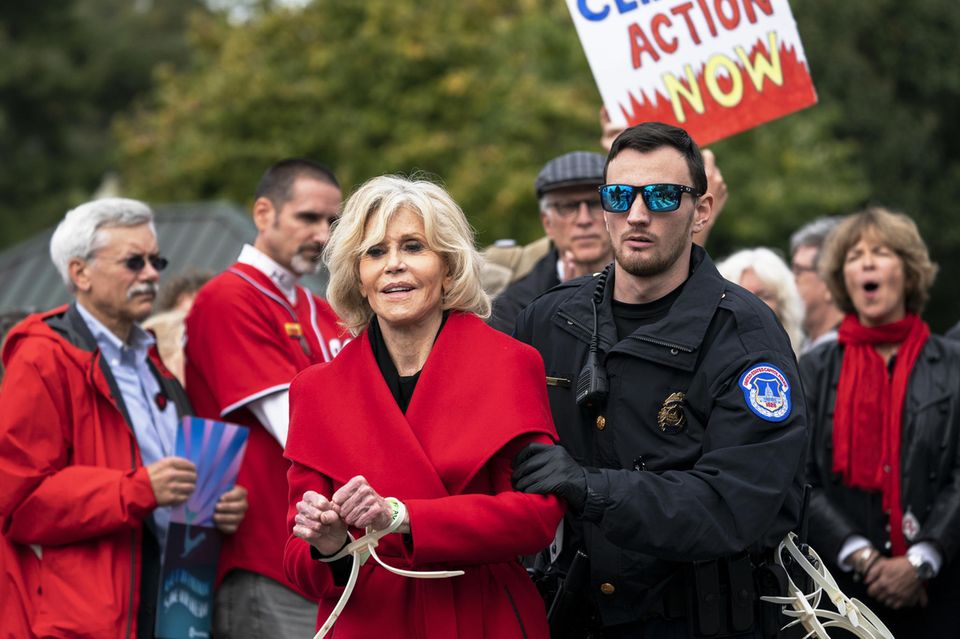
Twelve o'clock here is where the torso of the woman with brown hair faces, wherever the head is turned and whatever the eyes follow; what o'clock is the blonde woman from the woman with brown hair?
The blonde woman is roughly at 1 o'clock from the woman with brown hair.

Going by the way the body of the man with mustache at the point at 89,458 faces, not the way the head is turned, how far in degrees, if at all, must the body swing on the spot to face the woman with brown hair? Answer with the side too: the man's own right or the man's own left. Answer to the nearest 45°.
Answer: approximately 45° to the man's own left

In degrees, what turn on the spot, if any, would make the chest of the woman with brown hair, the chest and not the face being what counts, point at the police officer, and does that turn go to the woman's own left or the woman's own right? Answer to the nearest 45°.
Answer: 0° — they already face them

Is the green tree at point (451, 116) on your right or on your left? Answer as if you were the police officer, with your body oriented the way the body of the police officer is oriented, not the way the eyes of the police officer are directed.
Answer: on your right

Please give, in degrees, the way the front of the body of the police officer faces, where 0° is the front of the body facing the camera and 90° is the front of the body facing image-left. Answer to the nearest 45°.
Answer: approximately 45°

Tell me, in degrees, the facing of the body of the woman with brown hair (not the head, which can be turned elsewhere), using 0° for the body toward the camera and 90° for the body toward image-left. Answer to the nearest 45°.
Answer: approximately 0°

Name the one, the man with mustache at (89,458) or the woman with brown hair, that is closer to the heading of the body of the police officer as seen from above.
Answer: the man with mustache

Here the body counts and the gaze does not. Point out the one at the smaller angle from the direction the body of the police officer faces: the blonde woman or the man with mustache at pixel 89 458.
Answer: the blonde woman
